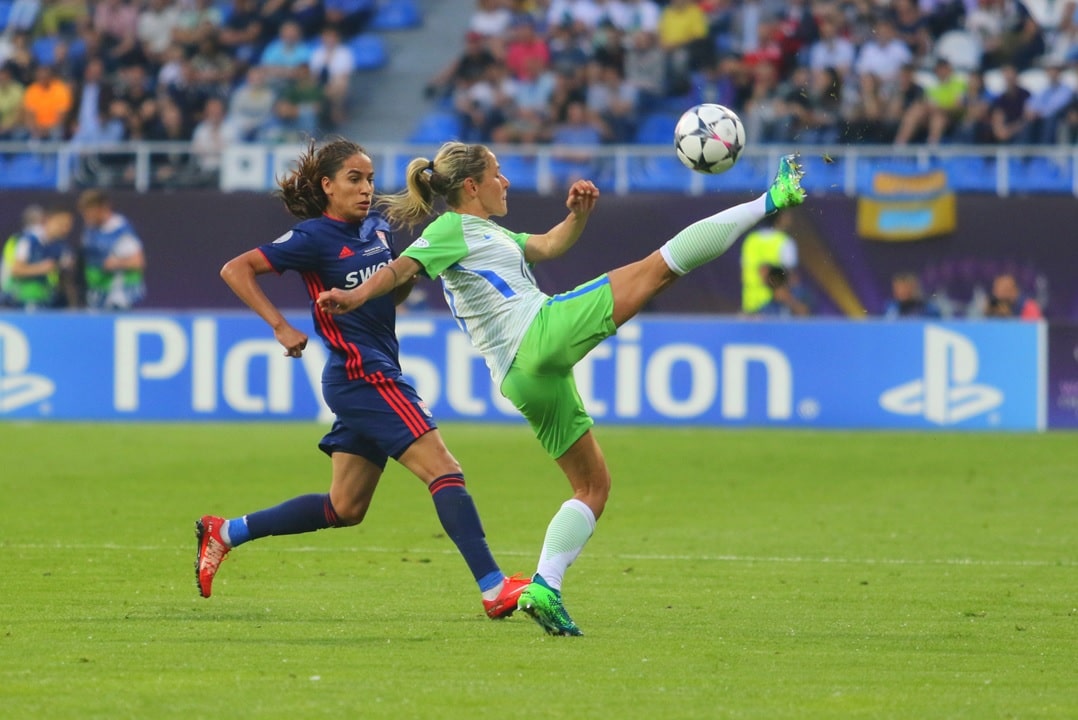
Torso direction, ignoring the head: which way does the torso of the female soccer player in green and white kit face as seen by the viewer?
to the viewer's right

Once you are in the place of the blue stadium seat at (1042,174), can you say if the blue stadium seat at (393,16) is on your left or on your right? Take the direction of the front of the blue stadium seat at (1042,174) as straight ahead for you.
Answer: on your right

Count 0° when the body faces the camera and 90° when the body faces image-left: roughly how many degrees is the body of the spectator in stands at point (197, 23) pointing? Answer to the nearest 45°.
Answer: approximately 0°

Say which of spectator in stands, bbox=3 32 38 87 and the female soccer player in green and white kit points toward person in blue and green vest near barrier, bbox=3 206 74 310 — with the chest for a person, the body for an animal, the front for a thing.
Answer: spectator in stands, bbox=3 32 38 87

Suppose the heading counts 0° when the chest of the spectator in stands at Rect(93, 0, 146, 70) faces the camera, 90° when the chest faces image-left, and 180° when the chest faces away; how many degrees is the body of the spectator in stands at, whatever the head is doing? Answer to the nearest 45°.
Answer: approximately 0°

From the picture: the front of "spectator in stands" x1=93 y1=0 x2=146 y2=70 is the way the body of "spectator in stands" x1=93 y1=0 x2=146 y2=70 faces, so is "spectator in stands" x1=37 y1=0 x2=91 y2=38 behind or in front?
behind

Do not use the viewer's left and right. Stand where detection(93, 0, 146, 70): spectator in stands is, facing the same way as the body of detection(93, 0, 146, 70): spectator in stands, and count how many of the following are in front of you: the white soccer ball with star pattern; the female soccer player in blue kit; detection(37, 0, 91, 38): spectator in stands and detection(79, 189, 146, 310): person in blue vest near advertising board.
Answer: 3

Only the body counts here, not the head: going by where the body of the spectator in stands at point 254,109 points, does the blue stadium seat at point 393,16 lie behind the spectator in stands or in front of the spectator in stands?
behind

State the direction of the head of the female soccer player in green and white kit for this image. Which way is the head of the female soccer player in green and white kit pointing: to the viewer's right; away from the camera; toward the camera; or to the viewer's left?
to the viewer's right
